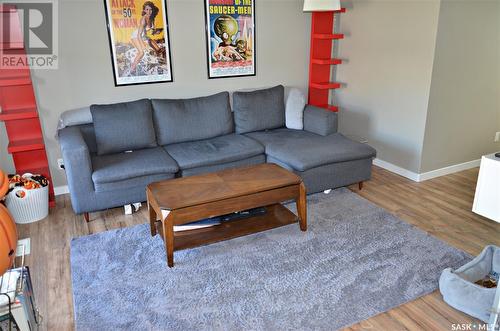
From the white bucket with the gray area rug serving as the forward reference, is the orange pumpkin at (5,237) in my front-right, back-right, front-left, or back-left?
front-right

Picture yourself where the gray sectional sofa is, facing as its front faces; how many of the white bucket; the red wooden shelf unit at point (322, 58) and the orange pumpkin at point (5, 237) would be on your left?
1

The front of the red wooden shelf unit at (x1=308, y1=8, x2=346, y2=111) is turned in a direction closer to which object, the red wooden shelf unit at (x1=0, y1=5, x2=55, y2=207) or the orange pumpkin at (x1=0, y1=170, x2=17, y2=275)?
the orange pumpkin

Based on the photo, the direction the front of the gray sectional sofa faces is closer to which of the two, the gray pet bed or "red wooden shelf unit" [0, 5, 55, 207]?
the gray pet bed

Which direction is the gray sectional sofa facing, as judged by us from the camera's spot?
facing the viewer and to the right of the viewer

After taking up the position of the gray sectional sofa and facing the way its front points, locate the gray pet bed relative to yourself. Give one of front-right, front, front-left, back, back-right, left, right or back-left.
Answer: front

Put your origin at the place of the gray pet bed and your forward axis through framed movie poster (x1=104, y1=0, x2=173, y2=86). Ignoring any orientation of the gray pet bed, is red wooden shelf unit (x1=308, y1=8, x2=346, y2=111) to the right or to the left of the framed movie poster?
right

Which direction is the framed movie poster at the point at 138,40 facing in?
toward the camera

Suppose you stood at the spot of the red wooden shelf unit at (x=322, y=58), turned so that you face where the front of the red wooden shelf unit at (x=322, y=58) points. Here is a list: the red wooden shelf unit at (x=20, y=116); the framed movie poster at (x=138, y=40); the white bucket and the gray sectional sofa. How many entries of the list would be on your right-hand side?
4

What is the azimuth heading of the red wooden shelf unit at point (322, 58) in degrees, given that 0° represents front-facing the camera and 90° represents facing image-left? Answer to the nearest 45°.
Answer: approximately 315°

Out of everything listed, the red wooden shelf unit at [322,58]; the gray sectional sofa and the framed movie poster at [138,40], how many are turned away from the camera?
0

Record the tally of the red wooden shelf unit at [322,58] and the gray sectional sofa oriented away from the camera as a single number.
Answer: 0

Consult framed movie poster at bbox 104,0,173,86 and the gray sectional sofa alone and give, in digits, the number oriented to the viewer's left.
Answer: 0

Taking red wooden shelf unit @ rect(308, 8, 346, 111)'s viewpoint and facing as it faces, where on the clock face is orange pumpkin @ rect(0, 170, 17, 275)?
The orange pumpkin is roughly at 2 o'clock from the red wooden shelf unit.

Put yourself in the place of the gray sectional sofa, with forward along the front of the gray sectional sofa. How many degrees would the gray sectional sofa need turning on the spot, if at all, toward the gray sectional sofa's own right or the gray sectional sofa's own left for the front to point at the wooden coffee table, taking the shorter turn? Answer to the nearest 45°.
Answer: approximately 45° to the gray sectional sofa's own right

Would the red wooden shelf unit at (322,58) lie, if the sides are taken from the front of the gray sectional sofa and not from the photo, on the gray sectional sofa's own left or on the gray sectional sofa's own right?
on the gray sectional sofa's own left
